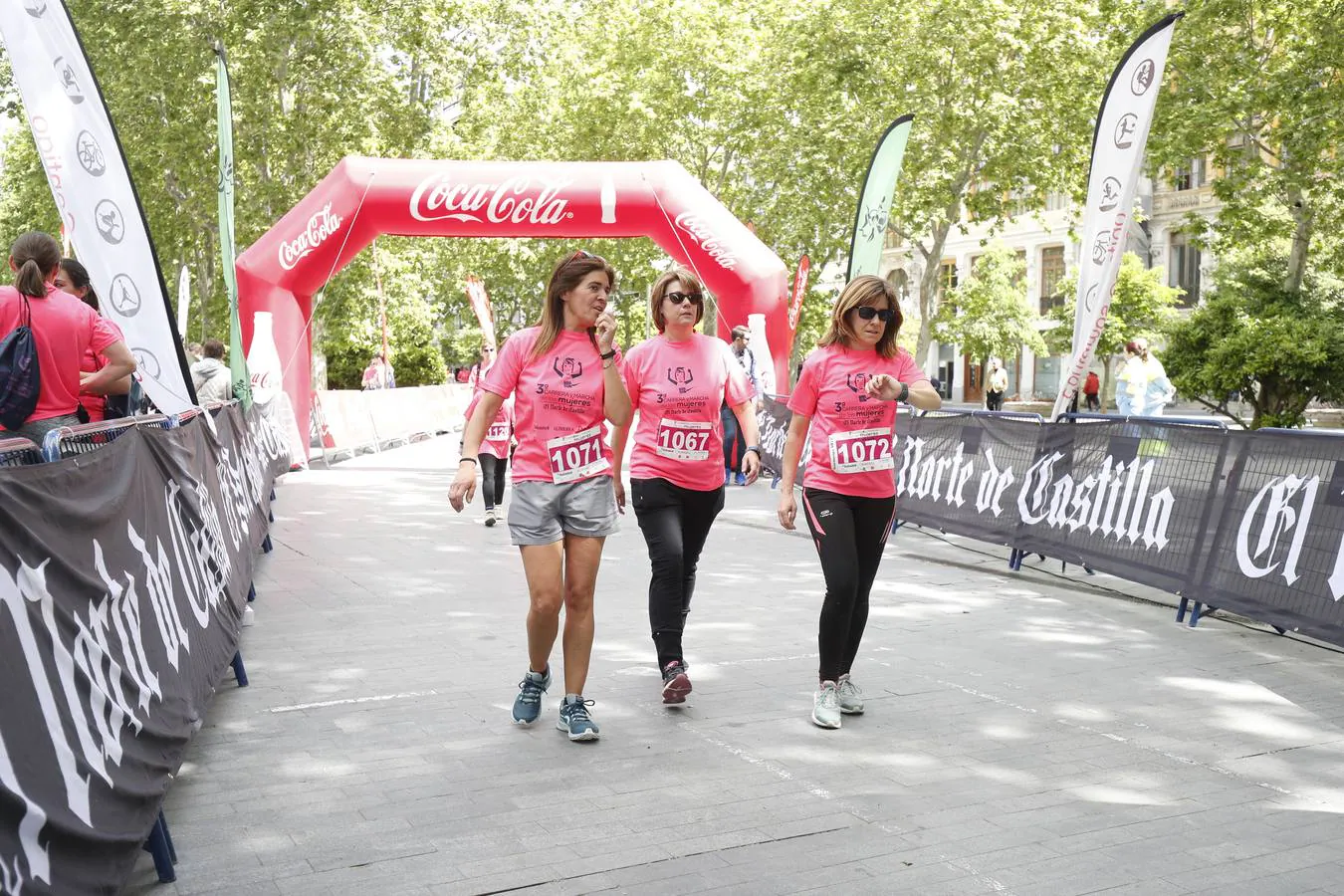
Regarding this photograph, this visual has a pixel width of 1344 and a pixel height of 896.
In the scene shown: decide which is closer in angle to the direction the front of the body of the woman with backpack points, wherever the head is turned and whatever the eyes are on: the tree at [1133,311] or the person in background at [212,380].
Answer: the person in background

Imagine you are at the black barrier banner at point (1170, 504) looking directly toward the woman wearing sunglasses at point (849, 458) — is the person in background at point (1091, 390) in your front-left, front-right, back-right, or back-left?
back-right

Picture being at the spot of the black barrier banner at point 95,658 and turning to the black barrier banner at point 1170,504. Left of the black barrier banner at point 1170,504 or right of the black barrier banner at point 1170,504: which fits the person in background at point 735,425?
left

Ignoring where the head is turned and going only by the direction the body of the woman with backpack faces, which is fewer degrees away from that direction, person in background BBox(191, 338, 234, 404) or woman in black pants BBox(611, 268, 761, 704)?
the person in background

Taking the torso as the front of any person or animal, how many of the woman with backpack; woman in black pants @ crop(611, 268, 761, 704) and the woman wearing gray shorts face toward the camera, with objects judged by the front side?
2

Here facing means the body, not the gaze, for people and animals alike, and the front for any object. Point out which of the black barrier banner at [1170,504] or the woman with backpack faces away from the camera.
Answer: the woman with backpack

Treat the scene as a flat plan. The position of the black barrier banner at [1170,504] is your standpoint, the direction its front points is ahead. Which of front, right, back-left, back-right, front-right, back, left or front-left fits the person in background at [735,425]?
right

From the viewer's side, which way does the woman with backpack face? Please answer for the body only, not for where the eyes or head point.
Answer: away from the camera

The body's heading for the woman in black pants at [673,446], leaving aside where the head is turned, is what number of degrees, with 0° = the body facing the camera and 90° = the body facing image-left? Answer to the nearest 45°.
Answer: approximately 0°

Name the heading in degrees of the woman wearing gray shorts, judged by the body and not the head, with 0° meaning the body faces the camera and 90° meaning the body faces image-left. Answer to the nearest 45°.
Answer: approximately 0°

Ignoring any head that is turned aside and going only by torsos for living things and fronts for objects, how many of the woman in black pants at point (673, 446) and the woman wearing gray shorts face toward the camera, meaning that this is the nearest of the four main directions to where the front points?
2

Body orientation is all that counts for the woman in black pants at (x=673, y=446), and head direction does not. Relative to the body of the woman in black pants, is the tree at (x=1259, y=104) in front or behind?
behind

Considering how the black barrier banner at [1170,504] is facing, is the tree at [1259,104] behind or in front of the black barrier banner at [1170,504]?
behind
